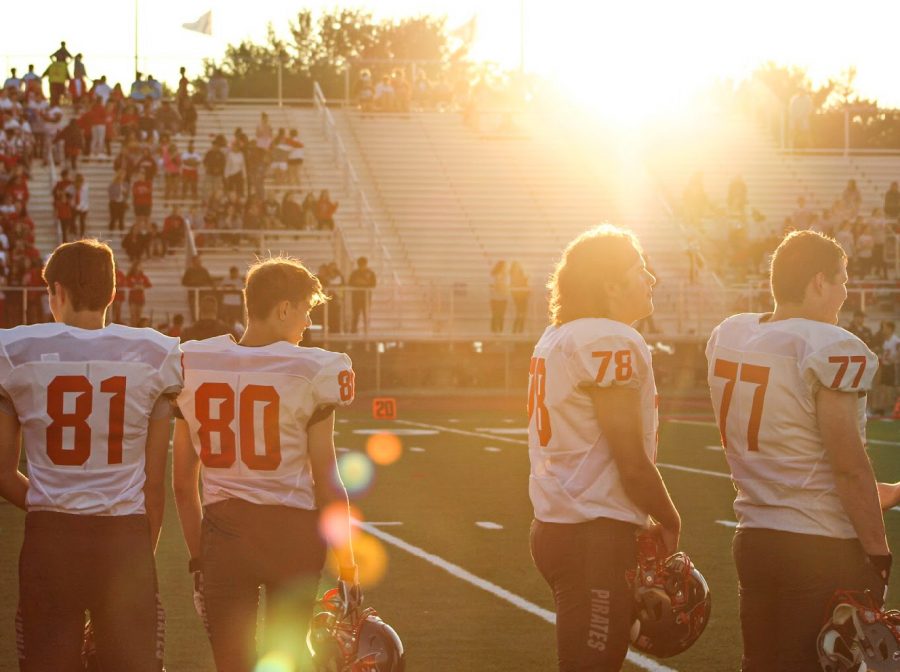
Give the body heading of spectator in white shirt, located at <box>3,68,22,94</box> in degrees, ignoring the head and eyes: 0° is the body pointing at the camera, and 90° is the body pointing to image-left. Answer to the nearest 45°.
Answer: approximately 0°

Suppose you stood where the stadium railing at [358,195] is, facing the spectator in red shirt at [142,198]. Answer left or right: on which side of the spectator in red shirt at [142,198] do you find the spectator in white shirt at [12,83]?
right

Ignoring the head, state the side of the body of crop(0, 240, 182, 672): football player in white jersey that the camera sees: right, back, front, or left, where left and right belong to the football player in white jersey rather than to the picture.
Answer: back

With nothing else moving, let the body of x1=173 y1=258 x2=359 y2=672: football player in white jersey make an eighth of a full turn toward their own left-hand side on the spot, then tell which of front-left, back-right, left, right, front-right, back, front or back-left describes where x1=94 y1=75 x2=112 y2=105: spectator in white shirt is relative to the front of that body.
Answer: front

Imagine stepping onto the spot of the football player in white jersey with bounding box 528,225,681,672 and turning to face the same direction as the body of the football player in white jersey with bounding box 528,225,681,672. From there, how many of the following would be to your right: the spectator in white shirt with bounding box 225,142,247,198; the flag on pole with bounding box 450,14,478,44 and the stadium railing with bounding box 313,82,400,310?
0

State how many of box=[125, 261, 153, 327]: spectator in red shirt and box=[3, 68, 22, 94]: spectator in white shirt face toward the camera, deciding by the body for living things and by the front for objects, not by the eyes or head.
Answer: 2

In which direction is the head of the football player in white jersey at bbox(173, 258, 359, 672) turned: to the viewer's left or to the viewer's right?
to the viewer's right

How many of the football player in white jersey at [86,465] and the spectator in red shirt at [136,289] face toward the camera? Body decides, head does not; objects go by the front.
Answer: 1

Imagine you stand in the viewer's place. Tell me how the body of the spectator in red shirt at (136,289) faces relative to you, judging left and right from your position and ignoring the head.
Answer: facing the viewer

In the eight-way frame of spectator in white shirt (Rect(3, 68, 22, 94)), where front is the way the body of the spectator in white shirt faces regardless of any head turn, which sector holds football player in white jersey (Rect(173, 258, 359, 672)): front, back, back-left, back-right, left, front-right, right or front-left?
front

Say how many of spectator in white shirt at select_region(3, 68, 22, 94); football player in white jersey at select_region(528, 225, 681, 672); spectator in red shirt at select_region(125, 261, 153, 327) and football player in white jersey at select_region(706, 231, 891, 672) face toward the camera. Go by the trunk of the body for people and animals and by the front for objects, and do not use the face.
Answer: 2

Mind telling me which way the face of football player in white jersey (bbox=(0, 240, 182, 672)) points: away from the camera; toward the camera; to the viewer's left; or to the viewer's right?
away from the camera

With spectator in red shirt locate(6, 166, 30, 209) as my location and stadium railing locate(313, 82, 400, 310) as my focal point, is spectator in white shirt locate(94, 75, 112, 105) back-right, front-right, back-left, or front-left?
front-left

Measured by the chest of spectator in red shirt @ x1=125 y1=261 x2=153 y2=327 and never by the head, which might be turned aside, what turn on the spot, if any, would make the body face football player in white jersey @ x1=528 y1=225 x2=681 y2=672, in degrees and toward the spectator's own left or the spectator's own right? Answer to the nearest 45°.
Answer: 0° — they already face them

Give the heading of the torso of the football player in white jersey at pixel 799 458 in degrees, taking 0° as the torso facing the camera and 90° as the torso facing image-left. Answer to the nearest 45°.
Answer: approximately 225°

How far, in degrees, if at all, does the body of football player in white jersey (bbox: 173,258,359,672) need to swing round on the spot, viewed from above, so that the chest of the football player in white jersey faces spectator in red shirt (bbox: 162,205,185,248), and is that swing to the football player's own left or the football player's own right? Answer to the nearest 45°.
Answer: approximately 45° to the football player's own left

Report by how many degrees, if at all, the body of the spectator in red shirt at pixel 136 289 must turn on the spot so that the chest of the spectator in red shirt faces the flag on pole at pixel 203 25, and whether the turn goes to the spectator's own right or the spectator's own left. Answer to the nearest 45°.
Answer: approximately 180°

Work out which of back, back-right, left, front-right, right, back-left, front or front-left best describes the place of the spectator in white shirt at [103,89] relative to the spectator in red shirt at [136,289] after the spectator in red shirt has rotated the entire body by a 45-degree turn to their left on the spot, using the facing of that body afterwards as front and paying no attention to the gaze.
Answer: back-left

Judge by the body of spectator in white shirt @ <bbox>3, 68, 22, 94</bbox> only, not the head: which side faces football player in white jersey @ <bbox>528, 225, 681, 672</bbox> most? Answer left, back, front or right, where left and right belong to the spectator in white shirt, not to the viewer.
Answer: front

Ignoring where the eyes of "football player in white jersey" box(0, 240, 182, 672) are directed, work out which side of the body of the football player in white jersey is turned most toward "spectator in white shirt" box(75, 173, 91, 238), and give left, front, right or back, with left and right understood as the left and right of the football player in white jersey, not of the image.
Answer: front
